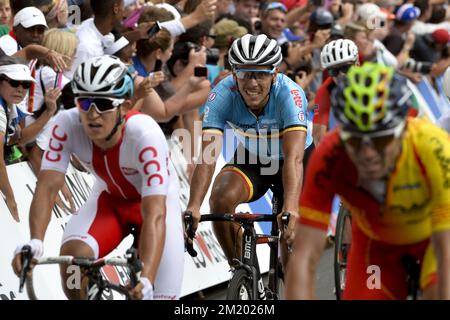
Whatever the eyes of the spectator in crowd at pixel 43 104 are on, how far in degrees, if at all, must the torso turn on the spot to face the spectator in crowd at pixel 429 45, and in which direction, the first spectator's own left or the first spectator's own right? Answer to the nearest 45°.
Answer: approximately 90° to the first spectator's own left

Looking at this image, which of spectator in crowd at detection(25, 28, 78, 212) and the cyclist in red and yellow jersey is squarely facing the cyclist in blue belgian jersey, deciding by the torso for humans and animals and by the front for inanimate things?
the spectator in crowd

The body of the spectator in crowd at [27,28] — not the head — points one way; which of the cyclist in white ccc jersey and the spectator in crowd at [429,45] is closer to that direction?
the cyclist in white ccc jersey

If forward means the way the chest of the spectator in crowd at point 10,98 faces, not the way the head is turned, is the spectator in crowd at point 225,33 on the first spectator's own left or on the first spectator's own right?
on the first spectator's own left

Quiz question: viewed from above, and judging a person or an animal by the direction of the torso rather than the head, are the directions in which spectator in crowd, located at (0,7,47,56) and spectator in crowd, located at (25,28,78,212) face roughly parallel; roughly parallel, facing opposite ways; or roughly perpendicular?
roughly parallel

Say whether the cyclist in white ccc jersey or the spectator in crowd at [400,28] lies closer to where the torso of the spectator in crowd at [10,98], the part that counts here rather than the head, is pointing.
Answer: the cyclist in white ccc jersey

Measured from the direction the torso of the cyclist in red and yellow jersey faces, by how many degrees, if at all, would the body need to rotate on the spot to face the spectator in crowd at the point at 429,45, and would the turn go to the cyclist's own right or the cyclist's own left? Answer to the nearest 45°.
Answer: approximately 180°

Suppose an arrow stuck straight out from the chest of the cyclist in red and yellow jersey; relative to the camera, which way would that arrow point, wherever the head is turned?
toward the camera

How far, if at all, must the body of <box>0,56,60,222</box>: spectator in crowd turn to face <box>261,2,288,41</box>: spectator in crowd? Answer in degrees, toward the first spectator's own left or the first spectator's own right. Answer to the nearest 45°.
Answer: approximately 90° to the first spectator's own left

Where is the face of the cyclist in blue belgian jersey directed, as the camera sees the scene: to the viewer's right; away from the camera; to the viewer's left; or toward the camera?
toward the camera

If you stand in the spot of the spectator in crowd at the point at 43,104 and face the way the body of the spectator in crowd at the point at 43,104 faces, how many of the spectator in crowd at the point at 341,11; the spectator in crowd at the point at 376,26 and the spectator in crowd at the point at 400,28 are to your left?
3

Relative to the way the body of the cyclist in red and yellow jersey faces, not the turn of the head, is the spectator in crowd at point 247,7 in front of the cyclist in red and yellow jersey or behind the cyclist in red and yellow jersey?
behind

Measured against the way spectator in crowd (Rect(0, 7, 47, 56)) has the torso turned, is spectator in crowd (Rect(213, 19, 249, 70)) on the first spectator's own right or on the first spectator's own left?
on the first spectator's own left

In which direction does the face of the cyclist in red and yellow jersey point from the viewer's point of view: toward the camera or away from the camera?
toward the camera

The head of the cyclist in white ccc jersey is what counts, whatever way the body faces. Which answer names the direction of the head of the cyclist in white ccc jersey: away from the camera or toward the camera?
toward the camera
